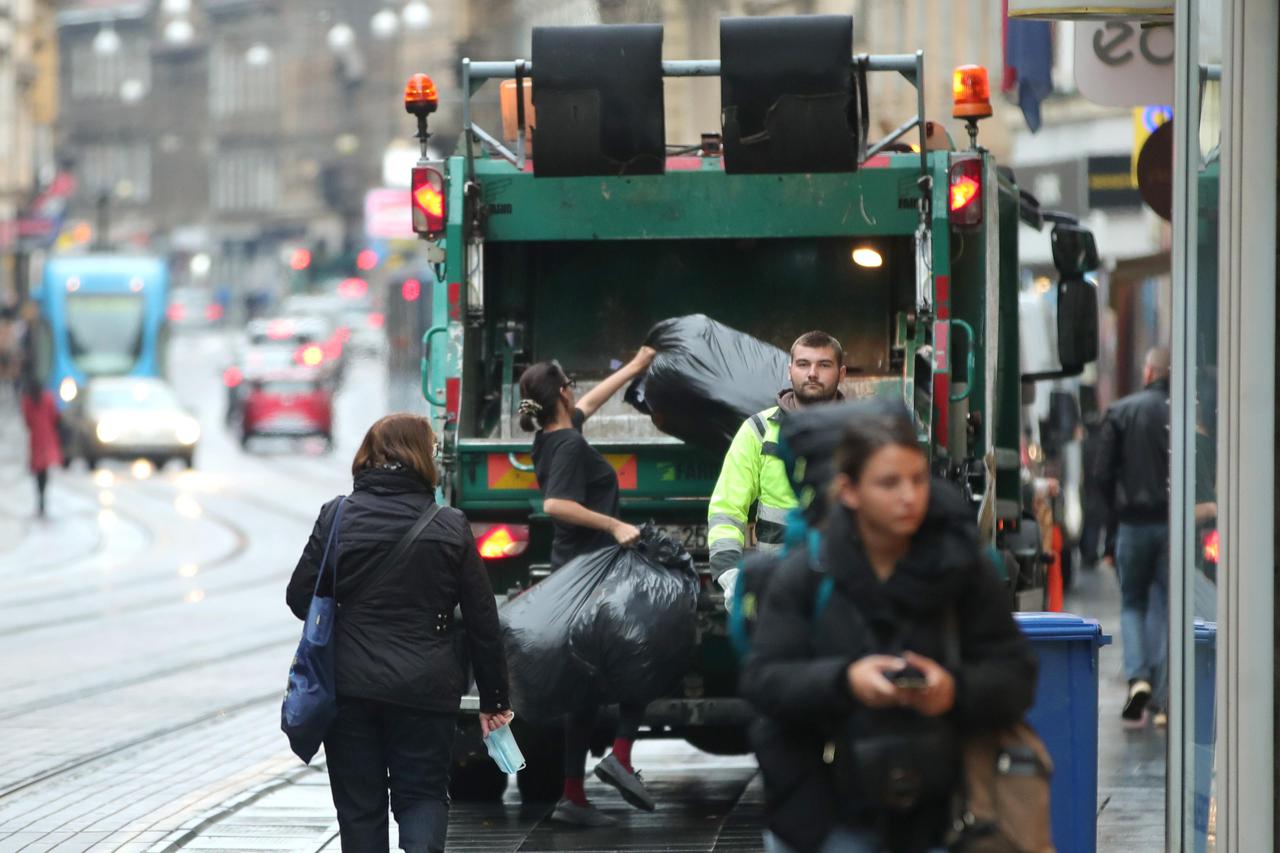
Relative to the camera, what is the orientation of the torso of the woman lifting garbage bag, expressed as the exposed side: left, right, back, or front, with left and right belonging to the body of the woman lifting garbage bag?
right

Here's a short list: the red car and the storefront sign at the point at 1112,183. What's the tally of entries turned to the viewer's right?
0

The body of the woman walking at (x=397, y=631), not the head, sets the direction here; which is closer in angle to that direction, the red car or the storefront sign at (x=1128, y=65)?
the red car

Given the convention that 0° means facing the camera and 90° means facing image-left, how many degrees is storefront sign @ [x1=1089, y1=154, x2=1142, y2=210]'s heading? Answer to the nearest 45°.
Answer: approximately 0°

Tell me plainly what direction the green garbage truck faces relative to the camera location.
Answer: facing away from the viewer

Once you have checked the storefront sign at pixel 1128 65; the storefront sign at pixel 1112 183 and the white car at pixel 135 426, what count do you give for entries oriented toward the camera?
3

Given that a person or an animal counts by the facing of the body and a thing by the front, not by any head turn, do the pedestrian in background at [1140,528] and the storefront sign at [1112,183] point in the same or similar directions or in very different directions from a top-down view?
very different directions

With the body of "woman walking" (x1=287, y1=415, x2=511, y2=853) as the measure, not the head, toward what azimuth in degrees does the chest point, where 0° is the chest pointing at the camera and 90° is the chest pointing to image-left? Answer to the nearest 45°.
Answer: approximately 180°

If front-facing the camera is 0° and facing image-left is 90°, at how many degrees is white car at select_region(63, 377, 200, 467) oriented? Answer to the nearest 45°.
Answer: approximately 0°

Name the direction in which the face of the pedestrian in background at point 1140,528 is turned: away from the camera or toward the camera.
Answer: away from the camera

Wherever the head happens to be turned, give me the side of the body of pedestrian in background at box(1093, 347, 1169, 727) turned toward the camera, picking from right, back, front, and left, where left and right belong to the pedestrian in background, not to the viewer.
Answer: back

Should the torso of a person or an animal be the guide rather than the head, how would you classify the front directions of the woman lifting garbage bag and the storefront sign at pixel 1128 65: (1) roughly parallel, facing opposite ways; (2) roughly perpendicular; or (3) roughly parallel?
roughly perpendicular

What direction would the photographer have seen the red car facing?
facing away from the viewer

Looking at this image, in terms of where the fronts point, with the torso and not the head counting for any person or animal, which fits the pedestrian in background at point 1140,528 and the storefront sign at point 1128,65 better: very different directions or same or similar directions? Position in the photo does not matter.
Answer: very different directions

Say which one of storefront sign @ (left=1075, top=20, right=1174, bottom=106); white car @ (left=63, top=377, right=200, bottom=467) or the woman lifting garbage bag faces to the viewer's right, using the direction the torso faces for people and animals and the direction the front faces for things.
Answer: the woman lifting garbage bag

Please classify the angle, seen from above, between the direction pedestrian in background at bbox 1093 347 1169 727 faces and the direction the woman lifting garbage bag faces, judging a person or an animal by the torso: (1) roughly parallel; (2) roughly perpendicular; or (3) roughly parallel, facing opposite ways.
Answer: roughly perpendicular
